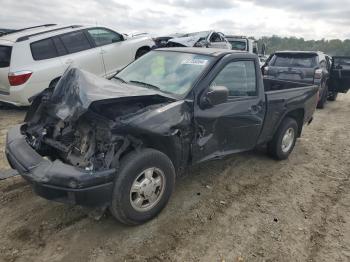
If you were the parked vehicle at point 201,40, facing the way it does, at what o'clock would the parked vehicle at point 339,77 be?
the parked vehicle at point 339,77 is roughly at 8 o'clock from the parked vehicle at point 201,40.

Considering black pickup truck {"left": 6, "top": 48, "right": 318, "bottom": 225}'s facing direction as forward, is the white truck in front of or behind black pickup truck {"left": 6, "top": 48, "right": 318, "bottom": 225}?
behind

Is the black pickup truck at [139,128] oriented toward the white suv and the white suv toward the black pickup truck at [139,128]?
no

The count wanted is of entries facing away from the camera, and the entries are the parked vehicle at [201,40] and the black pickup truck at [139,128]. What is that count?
0

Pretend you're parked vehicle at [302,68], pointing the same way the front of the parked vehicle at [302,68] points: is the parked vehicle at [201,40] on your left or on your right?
on your left

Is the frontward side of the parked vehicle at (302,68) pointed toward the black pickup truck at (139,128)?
no

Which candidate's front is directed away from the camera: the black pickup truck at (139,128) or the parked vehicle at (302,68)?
the parked vehicle

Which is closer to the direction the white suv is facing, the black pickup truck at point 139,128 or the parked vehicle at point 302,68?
the parked vehicle

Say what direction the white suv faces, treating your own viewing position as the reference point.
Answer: facing away from the viewer and to the right of the viewer

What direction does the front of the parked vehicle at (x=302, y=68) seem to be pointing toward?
away from the camera

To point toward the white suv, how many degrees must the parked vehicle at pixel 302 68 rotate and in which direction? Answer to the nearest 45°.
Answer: approximately 135° to its left

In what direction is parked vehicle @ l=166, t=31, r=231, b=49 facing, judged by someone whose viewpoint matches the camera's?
facing the viewer and to the left of the viewer

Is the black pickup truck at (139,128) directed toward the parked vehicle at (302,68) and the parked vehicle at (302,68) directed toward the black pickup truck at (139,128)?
no

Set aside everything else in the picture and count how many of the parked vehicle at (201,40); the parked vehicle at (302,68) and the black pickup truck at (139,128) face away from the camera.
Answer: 1
